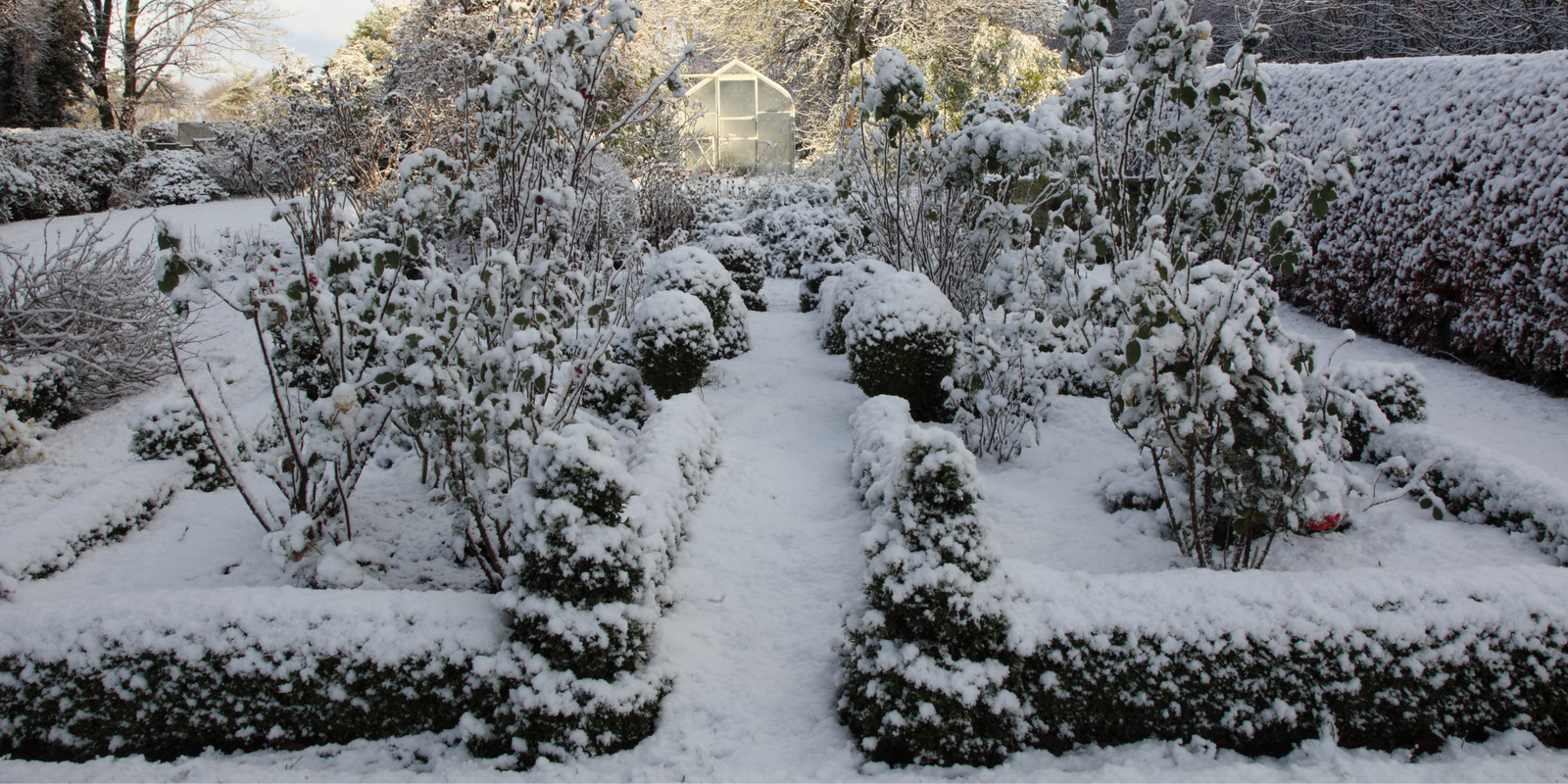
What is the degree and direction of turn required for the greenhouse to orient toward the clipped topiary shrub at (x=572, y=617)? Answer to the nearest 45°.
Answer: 0° — it already faces it

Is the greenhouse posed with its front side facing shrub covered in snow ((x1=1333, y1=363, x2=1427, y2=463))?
yes

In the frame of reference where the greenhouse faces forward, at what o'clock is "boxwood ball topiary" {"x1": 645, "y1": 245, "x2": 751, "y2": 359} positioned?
The boxwood ball topiary is roughly at 12 o'clock from the greenhouse.

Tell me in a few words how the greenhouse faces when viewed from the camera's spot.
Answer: facing the viewer

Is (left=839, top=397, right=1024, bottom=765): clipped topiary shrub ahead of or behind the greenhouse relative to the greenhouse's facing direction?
ahead

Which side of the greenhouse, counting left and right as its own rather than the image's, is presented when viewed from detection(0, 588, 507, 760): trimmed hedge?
front

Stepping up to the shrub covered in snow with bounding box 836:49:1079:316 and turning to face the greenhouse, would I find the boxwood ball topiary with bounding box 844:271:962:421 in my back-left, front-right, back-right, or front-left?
back-left

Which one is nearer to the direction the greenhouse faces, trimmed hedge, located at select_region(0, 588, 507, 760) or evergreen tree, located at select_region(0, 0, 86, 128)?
the trimmed hedge

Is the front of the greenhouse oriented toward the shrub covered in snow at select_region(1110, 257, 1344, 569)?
yes

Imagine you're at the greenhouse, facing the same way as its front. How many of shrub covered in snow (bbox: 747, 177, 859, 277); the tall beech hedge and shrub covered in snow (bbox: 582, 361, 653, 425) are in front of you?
3

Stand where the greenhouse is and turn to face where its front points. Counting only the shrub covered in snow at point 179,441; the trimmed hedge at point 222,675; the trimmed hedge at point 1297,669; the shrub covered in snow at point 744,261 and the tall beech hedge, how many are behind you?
0

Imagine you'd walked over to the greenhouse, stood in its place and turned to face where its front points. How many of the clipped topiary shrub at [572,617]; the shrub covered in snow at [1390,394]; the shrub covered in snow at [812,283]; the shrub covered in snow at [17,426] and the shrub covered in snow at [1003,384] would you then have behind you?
0

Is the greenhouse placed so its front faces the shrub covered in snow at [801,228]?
yes

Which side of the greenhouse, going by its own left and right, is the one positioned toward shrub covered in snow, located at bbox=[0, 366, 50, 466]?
front

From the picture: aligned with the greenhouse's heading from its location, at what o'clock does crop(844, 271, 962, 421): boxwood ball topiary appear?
The boxwood ball topiary is roughly at 12 o'clock from the greenhouse.

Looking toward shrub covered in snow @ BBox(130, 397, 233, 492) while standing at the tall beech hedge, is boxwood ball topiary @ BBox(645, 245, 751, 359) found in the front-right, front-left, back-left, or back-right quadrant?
front-right

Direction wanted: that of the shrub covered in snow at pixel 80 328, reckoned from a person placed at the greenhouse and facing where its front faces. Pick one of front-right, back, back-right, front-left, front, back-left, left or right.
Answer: front
